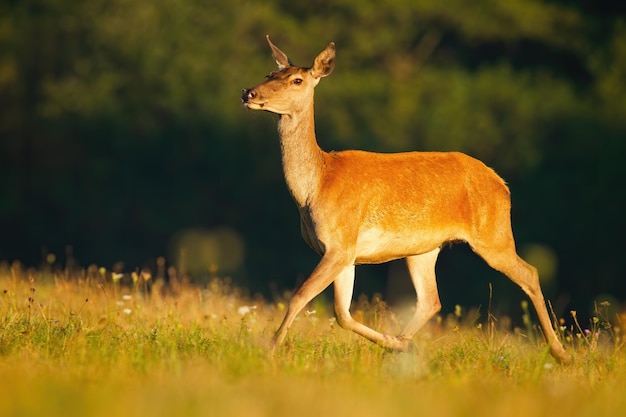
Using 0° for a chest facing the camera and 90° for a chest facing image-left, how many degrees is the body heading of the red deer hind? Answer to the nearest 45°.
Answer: approximately 90°
